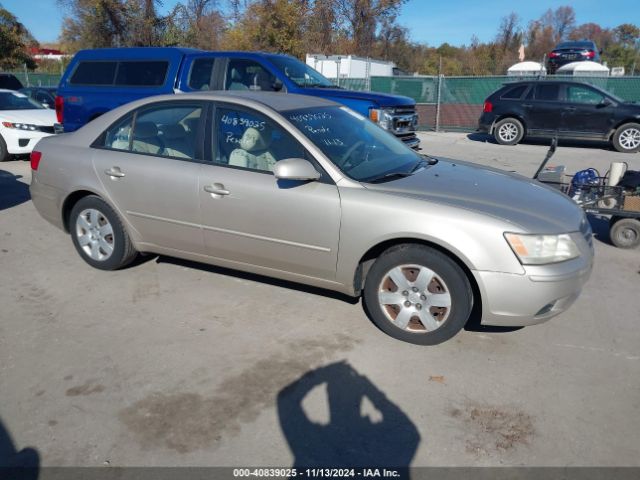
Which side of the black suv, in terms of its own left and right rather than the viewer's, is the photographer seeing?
right

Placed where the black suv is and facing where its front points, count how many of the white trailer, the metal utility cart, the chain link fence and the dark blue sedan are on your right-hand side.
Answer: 1

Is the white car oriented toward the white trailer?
no

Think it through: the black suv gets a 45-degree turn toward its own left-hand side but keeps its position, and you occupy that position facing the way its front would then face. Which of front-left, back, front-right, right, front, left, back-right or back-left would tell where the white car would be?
back

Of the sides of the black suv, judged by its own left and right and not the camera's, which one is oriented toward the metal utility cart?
right

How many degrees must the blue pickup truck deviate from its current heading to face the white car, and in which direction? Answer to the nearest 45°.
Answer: approximately 180°

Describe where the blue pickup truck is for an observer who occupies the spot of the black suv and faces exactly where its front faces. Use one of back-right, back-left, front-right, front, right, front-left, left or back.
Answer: back-right

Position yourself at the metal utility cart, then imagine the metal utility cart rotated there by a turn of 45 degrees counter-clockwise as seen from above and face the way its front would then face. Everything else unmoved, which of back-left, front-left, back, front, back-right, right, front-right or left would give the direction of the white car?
front-right

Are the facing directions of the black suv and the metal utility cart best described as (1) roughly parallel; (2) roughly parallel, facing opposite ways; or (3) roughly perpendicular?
roughly parallel, facing opposite ways

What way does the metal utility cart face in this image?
to the viewer's left

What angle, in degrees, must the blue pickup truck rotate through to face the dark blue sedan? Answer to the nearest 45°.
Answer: approximately 90° to its left

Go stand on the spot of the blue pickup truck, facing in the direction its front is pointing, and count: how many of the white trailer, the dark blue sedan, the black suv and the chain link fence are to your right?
0

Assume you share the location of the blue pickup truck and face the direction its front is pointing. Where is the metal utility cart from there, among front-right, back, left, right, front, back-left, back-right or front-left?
front

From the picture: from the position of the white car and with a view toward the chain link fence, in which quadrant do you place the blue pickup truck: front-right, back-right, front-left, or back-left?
front-right

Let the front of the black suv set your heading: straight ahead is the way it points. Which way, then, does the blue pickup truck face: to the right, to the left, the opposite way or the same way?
the same way

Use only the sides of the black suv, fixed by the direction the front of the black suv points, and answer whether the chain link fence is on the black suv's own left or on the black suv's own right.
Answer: on the black suv's own left

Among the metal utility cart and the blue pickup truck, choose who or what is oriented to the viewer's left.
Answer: the metal utility cart

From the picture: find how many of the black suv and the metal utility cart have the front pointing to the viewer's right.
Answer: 1
